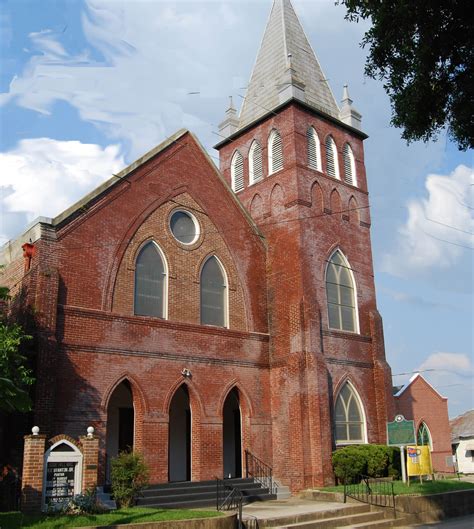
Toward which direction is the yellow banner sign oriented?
toward the camera

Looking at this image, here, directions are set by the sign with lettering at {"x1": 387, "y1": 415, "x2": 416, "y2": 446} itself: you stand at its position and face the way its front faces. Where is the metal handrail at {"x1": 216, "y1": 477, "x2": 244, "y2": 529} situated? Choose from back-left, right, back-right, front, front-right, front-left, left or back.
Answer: front-right

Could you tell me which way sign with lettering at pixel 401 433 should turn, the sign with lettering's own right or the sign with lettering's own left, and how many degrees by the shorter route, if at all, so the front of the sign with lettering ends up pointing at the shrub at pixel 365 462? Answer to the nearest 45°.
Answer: approximately 90° to the sign with lettering's own right

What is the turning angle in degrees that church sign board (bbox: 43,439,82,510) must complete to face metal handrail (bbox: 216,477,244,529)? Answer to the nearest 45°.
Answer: approximately 90° to its left

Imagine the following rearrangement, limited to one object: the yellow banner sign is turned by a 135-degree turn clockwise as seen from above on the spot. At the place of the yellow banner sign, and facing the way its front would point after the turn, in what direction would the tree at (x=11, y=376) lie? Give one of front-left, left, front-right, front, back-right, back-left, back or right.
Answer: left

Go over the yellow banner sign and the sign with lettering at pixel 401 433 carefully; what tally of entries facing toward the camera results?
2

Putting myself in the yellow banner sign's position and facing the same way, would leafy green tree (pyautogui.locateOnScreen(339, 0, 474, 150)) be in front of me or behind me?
in front

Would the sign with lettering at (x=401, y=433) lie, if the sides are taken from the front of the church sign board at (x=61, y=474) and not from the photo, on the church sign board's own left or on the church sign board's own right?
on the church sign board's own left

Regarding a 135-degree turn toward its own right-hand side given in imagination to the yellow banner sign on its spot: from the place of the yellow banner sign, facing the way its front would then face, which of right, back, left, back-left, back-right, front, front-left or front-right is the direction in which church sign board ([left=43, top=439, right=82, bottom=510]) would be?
left

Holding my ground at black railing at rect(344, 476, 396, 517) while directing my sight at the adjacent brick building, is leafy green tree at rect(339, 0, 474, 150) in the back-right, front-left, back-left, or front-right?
back-right

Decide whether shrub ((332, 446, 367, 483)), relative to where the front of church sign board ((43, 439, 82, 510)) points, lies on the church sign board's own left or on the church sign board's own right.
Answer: on the church sign board's own left

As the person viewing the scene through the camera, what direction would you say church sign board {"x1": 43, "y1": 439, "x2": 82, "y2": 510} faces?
facing the viewer and to the right of the viewer

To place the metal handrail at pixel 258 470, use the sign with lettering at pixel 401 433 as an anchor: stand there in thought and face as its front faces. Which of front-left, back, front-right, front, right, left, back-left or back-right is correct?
right
